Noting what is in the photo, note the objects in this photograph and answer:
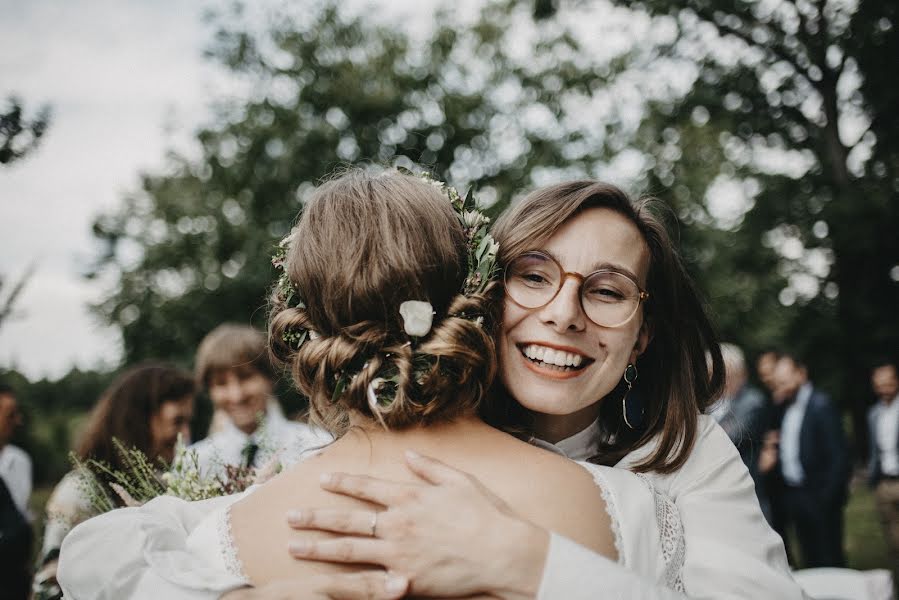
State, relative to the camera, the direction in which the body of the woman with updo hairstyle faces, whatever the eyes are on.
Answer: away from the camera

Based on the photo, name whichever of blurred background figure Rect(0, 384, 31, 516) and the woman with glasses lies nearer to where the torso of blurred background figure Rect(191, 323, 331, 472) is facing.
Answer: the woman with glasses

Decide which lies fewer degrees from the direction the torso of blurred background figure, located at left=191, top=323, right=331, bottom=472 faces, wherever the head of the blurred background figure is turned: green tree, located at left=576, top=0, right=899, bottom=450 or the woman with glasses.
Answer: the woman with glasses

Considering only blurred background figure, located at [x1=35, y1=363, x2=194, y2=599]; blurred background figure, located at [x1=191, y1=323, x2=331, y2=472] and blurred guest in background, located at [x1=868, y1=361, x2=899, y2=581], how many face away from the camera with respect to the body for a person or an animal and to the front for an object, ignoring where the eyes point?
0

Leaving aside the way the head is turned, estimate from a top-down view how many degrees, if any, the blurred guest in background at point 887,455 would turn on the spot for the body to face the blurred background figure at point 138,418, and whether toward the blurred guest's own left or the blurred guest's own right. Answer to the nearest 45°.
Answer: approximately 45° to the blurred guest's own right

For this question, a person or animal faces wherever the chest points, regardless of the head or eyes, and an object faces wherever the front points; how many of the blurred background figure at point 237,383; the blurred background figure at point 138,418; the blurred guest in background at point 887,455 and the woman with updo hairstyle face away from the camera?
1

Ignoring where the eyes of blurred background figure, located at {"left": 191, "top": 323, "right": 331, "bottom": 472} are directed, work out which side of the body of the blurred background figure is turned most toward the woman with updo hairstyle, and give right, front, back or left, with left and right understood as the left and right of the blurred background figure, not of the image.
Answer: front

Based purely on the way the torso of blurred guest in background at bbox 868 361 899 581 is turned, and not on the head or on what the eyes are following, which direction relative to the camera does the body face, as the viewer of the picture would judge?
toward the camera

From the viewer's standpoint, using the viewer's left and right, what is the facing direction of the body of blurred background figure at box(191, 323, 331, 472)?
facing the viewer

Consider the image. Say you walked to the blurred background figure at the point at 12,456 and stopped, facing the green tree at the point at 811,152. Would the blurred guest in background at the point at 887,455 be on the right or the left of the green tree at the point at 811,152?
right

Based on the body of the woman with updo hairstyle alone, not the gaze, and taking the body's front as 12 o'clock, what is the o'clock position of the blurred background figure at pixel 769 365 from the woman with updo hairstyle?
The blurred background figure is roughly at 1 o'clock from the woman with updo hairstyle.

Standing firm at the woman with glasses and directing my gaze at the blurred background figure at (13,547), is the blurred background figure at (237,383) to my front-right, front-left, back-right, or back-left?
front-right

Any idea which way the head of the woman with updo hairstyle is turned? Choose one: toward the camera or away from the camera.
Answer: away from the camera

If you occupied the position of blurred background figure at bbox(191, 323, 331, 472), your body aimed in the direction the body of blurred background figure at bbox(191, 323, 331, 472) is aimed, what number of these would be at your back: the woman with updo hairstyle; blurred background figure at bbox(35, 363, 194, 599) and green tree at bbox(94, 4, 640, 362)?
1

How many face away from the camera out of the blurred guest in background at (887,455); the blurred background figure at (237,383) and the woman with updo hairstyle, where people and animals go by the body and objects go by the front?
1
